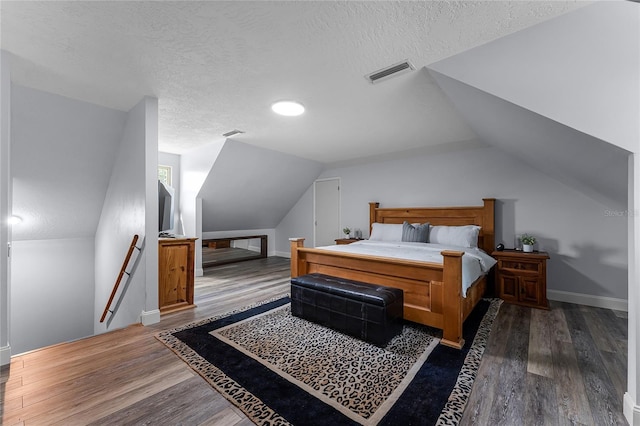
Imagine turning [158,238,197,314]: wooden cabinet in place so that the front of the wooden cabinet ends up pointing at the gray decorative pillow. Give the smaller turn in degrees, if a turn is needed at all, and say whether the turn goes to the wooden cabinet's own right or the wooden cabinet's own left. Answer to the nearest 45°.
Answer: approximately 45° to the wooden cabinet's own left

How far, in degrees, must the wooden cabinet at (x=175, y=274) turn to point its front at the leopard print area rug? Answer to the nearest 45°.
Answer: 0° — it already faces it

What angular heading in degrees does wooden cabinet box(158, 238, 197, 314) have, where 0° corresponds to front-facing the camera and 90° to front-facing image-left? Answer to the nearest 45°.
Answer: approximately 315°

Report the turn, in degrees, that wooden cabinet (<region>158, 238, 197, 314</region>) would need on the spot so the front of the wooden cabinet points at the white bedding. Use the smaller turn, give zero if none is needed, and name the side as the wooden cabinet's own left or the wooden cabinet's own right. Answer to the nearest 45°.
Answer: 0° — it already faces it

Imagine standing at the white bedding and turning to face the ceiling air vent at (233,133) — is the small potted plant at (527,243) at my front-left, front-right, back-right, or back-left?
back-right

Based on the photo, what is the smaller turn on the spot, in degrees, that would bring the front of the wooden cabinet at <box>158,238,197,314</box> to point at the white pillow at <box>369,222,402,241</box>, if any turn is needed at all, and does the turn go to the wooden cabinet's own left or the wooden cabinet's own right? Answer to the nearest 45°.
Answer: approximately 45° to the wooden cabinet's own left

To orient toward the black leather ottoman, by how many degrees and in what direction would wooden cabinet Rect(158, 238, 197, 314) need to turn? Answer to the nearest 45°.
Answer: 0° — it already faces it

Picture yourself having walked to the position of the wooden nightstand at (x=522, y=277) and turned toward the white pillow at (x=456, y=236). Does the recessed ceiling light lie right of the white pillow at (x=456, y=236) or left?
left
